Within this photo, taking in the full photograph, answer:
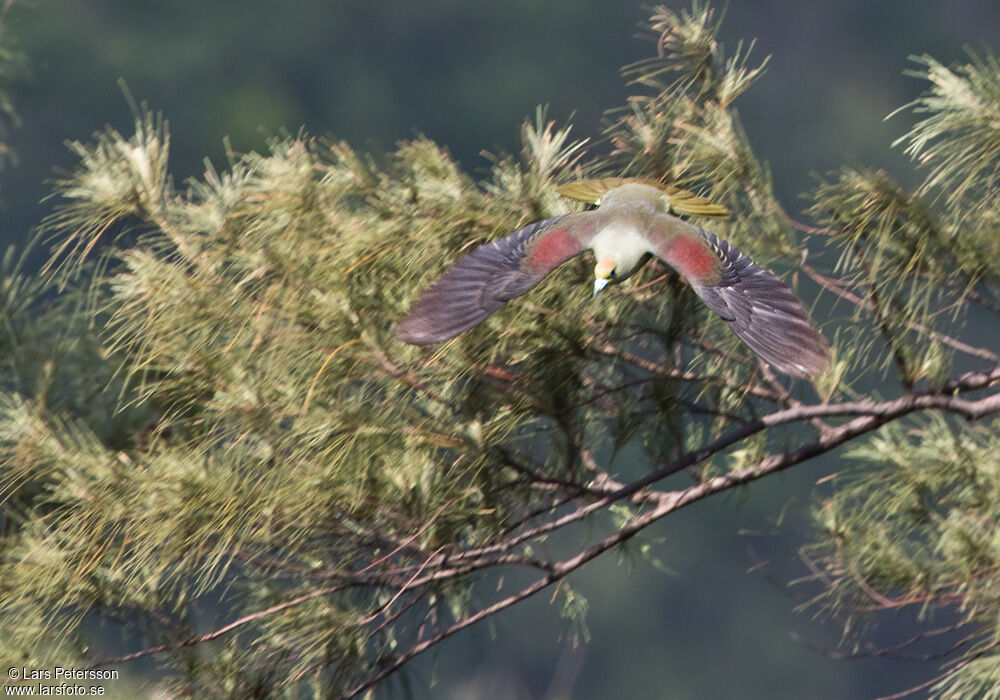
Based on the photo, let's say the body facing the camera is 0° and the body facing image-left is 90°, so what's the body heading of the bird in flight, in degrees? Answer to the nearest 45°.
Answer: approximately 0°
